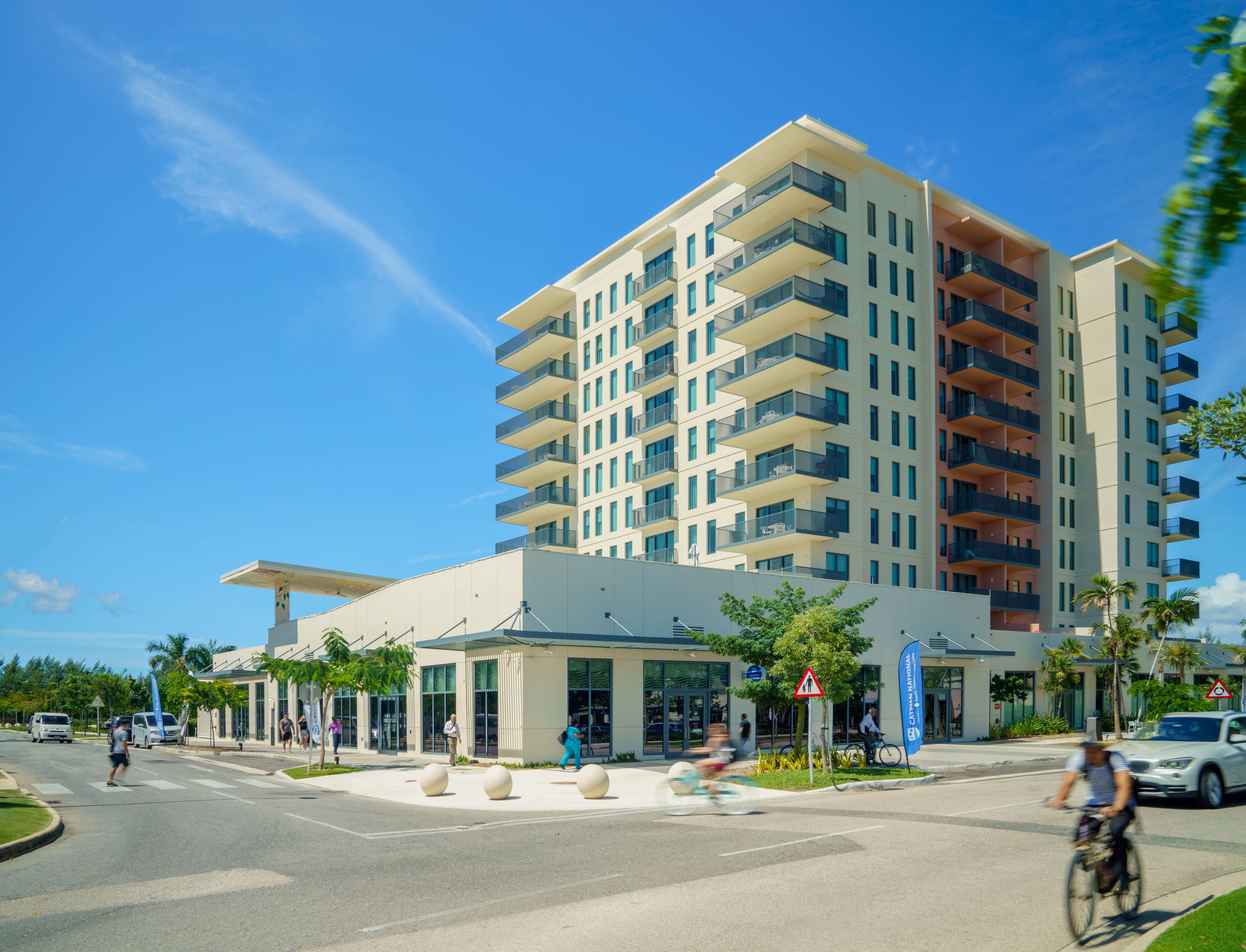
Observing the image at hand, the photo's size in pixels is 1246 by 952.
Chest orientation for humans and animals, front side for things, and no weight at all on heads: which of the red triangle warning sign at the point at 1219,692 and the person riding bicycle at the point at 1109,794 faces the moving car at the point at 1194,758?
the red triangle warning sign

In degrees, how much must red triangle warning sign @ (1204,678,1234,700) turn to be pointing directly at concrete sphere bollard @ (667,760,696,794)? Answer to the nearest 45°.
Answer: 0° — it already faces it

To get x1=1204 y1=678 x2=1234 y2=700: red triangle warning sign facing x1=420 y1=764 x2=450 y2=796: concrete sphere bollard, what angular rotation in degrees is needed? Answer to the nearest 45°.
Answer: approximately 45° to its right

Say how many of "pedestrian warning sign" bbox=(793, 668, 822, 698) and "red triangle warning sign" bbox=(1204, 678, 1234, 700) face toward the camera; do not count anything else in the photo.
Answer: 2

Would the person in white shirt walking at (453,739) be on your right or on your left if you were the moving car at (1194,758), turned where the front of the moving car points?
on your right

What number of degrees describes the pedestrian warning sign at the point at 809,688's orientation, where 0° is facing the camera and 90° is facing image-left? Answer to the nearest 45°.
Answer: approximately 0°

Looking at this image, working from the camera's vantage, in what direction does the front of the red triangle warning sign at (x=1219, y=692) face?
facing the viewer

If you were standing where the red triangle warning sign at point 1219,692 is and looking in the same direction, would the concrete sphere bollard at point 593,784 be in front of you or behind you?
in front

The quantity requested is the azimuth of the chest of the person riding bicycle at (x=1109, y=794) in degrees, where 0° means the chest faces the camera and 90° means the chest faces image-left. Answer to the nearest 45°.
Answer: approximately 45°
